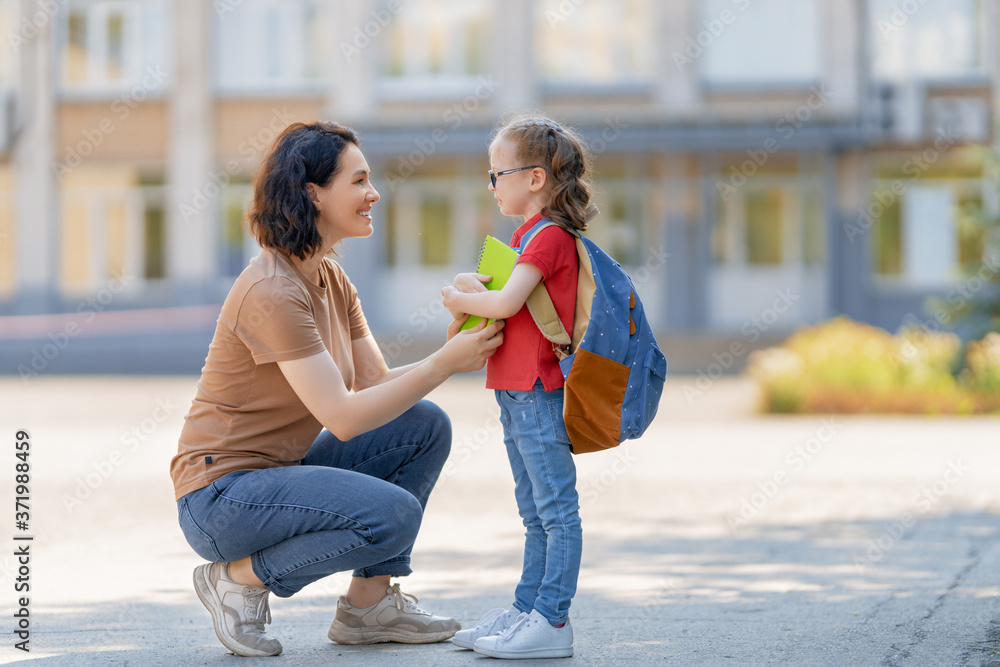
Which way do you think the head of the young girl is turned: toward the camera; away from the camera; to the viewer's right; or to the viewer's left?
to the viewer's left

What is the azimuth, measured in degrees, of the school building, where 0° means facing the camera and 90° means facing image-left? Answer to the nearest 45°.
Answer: approximately 0°

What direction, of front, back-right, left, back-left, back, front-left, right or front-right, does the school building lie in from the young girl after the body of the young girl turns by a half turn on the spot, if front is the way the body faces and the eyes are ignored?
left

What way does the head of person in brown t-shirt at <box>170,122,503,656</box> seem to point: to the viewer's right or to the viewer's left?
to the viewer's right

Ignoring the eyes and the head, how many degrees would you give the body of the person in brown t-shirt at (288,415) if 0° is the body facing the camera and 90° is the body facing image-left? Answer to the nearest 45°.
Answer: approximately 270°

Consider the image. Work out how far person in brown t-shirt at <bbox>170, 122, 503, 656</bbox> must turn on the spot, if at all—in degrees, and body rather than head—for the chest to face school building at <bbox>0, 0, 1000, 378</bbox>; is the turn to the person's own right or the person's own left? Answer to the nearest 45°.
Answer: approximately 90° to the person's own left

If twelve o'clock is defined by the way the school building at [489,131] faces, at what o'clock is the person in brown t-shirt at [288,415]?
The person in brown t-shirt is roughly at 12 o'clock from the school building.

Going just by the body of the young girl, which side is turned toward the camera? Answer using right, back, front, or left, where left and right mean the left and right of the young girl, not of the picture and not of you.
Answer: left

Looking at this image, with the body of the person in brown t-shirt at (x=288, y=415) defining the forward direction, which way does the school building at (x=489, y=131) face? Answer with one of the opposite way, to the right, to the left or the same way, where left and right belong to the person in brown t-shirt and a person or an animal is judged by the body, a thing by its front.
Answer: to the right
